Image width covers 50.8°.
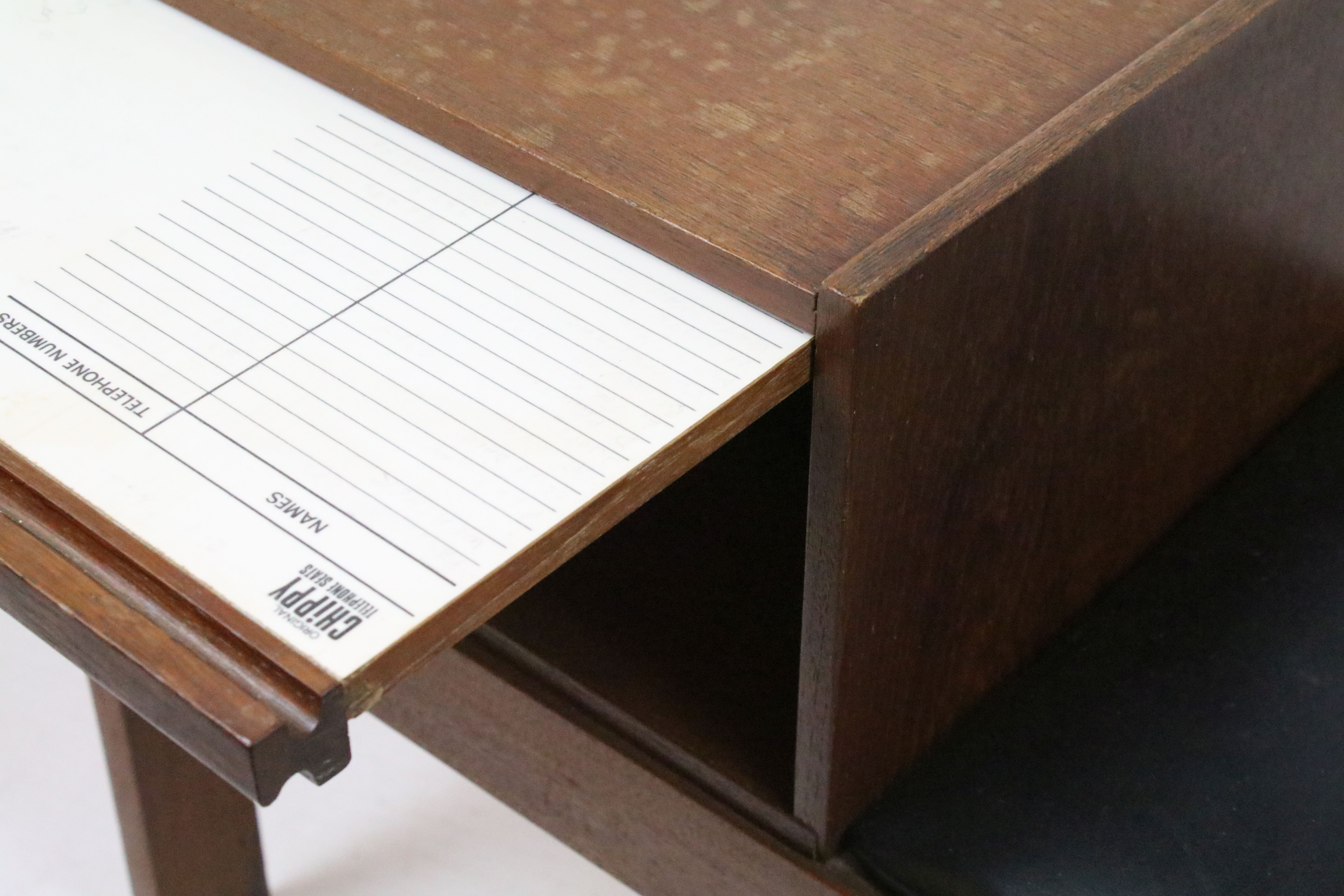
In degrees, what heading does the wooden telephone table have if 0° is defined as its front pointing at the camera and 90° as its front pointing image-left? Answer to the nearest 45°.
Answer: approximately 45°
